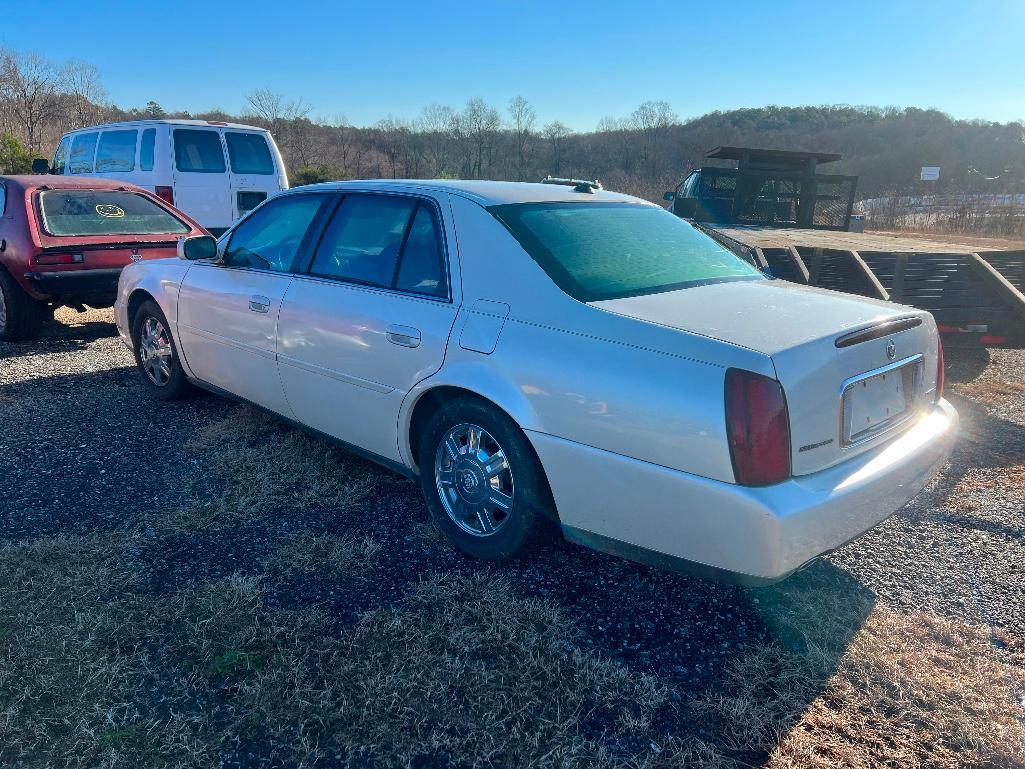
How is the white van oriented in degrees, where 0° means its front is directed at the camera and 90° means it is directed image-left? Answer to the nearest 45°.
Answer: approximately 135°

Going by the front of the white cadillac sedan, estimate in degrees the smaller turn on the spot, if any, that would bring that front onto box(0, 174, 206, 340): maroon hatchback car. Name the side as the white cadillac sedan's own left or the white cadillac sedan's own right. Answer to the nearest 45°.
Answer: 0° — it already faces it

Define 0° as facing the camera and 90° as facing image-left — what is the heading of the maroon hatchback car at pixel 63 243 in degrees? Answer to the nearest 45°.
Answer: approximately 135°

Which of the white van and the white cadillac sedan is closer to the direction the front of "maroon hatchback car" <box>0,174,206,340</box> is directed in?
the white van

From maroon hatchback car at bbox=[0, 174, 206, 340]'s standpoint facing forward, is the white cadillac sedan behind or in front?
behind

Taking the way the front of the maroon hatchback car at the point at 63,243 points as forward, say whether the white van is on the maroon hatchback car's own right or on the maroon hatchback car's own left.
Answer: on the maroon hatchback car's own right

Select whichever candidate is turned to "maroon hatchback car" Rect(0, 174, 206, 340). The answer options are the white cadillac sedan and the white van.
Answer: the white cadillac sedan

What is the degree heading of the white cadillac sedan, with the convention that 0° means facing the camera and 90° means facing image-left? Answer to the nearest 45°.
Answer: approximately 135°
